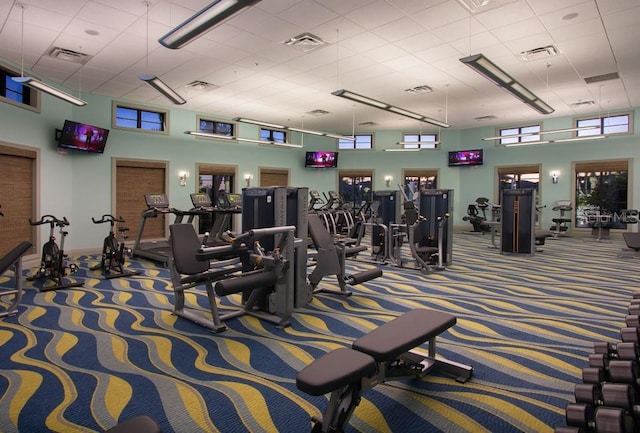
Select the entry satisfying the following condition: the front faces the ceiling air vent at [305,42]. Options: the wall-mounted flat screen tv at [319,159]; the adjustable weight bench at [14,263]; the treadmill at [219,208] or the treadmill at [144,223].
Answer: the wall-mounted flat screen tv

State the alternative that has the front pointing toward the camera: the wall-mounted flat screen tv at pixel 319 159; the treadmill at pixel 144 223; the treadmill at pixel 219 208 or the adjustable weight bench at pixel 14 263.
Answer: the wall-mounted flat screen tv

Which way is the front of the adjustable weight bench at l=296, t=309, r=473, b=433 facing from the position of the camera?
facing the viewer and to the left of the viewer

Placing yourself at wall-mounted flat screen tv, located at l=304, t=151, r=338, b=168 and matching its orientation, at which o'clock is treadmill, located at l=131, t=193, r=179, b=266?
The treadmill is roughly at 1 o'clock from the wall-mounted flat screen tv.

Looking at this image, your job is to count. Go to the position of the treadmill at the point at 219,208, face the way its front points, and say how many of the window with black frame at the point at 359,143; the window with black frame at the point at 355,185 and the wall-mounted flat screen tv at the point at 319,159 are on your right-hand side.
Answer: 3

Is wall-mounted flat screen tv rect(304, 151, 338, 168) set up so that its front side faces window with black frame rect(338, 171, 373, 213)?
no

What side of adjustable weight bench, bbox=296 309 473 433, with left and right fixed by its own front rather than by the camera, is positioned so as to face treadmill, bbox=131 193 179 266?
right

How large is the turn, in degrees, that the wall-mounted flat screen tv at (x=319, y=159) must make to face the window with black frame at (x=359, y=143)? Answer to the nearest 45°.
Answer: approximately 135° to its left

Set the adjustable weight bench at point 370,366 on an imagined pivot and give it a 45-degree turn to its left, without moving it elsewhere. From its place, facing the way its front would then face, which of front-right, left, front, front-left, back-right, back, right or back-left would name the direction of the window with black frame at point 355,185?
back

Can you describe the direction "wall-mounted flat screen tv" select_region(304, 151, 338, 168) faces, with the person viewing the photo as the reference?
facing the viewer

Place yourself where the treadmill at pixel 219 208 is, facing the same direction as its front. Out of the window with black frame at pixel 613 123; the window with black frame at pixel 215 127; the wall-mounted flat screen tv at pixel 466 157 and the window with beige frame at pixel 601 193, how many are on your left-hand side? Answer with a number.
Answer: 0

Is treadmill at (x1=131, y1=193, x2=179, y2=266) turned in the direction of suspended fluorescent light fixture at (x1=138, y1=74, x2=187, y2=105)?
no
